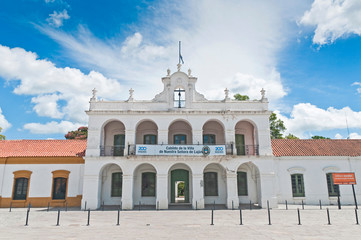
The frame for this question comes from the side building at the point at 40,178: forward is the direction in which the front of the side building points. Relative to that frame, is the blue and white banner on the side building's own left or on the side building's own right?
on the side building's own left

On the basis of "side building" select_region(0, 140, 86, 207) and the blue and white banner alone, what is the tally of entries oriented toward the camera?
2

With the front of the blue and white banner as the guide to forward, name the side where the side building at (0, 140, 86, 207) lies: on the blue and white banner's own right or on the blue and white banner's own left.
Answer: on the blue and white banner's own right

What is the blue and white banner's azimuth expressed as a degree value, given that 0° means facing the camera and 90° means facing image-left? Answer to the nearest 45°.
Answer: approximately 0°

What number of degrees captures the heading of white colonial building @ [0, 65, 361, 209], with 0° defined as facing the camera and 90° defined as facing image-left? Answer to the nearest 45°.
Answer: approximately 0°
